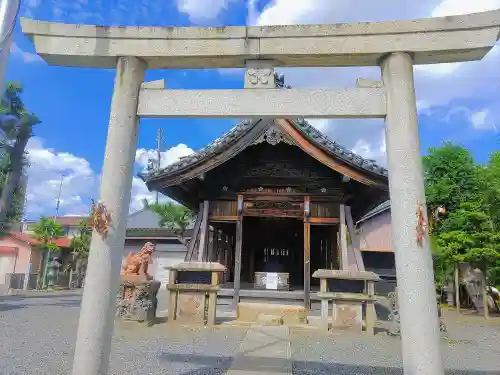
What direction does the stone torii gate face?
toward the camera

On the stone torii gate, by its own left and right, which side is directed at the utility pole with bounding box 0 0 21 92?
right

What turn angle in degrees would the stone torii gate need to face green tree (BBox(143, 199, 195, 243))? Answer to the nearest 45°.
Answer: approximately 180°

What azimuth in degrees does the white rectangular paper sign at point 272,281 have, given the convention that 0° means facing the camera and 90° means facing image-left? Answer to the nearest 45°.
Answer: approximately 0°

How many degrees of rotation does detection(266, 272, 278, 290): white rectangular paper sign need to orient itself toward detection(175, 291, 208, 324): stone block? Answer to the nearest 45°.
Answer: approximately 45° to its right

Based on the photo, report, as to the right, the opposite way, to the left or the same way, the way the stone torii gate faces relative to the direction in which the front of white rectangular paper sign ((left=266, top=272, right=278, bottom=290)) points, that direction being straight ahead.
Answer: the same way

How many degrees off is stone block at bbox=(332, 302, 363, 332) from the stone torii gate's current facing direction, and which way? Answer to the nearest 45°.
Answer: approximately 180°

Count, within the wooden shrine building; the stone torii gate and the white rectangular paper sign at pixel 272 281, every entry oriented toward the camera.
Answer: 3

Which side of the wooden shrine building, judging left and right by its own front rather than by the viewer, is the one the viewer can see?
front

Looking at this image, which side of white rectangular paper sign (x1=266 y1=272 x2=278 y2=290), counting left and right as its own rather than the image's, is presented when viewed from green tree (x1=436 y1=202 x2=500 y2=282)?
left

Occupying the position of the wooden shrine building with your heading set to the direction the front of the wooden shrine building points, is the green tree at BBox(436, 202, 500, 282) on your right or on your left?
on your left

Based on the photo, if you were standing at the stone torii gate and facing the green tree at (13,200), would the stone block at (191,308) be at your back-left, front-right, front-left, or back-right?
front-right

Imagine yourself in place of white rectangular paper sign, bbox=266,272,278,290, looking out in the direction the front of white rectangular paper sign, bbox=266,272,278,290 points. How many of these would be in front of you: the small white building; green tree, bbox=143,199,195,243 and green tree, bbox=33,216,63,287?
0

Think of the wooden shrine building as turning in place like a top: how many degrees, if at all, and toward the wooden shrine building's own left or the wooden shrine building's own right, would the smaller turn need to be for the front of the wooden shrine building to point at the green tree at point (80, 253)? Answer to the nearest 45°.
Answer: approximately 135° to the wooden shrine building's own right

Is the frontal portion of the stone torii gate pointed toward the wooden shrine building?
no

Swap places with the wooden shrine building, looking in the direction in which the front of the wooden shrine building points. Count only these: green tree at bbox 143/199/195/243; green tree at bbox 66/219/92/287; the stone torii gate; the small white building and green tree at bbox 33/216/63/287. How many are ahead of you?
1
